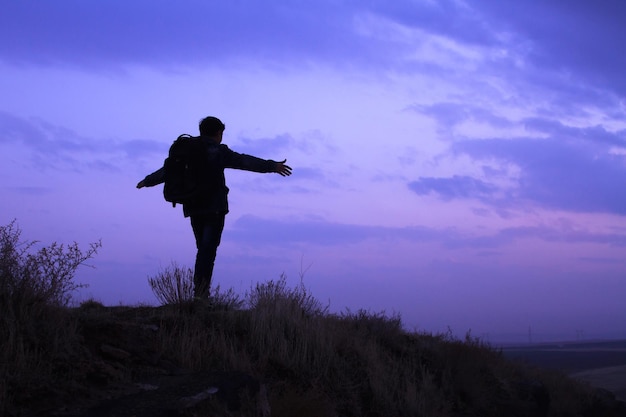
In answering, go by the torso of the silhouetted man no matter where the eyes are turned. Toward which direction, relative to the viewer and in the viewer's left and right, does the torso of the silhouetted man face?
facing away from the viewer and to the right of the viewer
